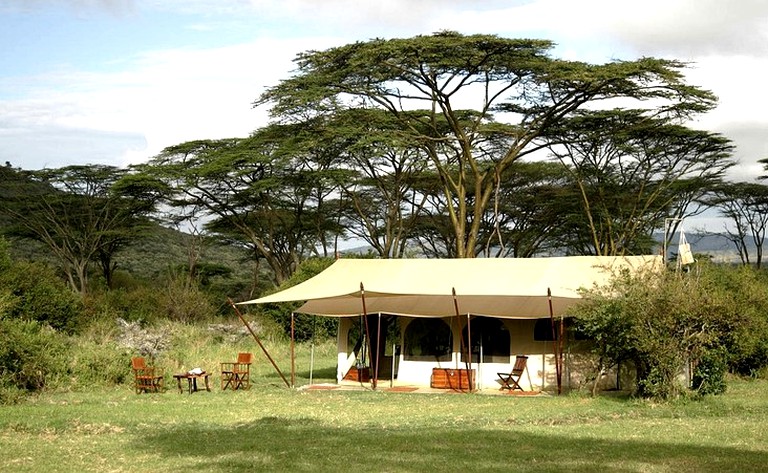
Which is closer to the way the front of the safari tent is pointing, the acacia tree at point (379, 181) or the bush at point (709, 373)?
the bush

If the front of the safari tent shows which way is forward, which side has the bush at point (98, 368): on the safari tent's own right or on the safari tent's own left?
on the safari tent's own right

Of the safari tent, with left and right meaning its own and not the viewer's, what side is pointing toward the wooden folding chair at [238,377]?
right

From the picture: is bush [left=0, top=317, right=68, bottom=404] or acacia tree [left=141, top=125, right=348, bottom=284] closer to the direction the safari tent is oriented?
the bush

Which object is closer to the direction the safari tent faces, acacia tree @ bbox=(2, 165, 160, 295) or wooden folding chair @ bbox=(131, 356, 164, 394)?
the wooden folding chair

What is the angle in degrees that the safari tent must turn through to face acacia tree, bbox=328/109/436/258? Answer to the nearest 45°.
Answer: approximately 180°

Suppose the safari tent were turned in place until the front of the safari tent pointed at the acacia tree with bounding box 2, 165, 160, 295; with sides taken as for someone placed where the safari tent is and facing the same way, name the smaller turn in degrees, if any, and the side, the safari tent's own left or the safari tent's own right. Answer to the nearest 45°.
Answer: approximately 135° to the safari tent's own right

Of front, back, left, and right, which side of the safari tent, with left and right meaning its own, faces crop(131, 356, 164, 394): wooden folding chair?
right

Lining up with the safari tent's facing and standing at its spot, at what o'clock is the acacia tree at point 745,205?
The acacia tree is roughly at 7 o'clock from the safari tent.

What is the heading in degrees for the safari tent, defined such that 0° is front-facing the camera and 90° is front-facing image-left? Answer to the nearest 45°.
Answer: approximately 0°

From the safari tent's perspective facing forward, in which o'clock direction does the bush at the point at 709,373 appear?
The bush is roughly at 10 o'clock from the safari tent.

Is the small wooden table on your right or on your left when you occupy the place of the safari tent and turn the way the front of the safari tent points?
on your right
